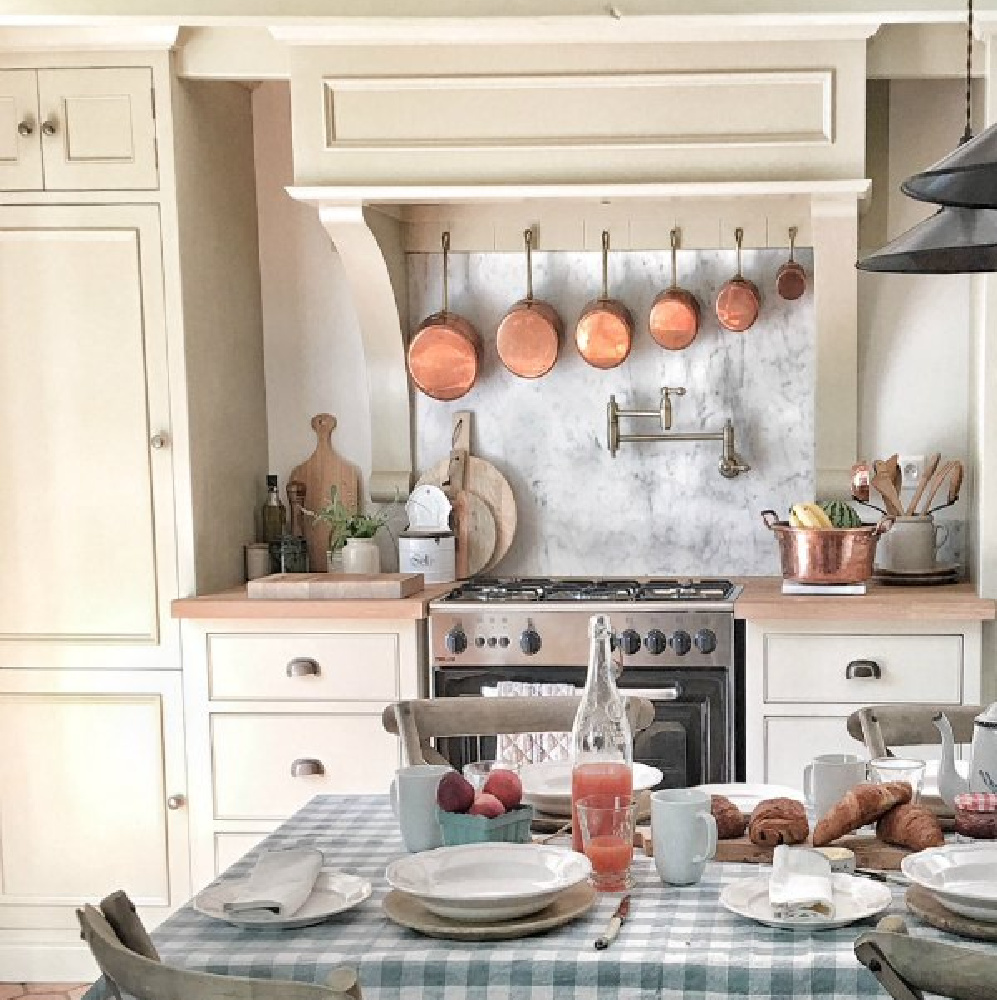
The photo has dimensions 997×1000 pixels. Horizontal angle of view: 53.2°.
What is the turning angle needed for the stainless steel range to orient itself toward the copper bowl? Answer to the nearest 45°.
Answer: approximately 90° to its left

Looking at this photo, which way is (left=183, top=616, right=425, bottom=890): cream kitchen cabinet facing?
toward the camera

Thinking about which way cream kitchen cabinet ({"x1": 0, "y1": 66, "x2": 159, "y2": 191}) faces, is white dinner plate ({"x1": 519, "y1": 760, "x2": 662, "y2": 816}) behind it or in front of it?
in front

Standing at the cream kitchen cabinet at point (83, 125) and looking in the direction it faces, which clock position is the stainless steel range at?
The stainless steel range is roughly at 10 o'clock from the cream kitchen cabinet.

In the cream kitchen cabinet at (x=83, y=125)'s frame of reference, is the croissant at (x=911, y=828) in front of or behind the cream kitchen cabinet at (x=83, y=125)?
in front

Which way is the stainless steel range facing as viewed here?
toward the camera

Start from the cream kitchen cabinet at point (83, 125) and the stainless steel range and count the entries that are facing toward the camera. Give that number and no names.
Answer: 2

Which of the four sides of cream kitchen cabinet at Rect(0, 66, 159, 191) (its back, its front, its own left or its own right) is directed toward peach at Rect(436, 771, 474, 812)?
front

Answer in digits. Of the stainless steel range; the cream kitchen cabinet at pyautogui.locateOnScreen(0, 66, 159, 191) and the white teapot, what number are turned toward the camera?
2

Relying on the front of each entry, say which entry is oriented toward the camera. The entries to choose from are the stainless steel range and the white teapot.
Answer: the stainless steel range

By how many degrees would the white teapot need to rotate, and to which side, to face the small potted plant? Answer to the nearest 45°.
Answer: approximately 45° to its right

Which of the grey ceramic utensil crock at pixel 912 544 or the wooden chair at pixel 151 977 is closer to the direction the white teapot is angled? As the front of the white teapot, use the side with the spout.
the wooden chair

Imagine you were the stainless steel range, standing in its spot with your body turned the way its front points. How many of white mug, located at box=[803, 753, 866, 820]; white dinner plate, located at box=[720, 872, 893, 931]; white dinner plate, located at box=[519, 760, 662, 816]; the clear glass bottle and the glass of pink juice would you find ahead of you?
5

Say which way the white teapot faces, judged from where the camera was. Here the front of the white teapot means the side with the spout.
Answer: facing to the left of the viewer

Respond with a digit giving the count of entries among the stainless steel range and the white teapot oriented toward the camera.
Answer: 1

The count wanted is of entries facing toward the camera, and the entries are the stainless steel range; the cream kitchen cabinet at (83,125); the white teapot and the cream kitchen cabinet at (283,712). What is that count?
3
